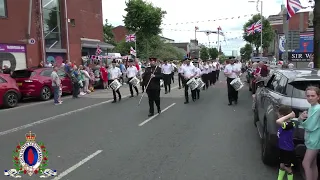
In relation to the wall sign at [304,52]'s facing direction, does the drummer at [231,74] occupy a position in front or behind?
in front

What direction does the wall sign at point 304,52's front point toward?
toward the camera

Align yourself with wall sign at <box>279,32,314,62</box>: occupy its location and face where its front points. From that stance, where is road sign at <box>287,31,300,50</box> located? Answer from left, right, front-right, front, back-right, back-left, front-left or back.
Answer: front

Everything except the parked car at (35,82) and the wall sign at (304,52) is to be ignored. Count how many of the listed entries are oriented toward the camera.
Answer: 1

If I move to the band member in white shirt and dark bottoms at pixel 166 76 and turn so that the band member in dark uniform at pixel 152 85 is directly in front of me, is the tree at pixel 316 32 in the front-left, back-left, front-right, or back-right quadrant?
front-left

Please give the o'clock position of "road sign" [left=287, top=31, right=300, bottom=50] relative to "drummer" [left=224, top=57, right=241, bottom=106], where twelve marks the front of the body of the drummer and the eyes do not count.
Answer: The road sign is roughly at 7 o'clock from the drummer.

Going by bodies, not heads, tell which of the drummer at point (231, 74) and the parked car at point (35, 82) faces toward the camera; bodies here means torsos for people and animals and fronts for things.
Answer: the drummer

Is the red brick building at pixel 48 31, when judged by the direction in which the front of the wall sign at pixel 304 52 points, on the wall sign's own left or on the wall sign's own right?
on the wall sign's own right

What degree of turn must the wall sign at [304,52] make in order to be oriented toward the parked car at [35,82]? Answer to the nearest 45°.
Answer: approximately 45° to its right

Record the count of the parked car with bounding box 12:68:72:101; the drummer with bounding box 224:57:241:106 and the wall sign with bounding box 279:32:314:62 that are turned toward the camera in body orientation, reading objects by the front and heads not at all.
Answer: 2

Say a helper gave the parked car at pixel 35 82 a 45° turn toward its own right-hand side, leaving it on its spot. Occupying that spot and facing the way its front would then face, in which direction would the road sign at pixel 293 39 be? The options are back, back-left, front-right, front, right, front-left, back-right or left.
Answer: front

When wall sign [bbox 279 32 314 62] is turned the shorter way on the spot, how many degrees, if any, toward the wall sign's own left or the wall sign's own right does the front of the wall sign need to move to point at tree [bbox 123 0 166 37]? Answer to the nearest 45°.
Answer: approximately 135° to the wall sign's own right

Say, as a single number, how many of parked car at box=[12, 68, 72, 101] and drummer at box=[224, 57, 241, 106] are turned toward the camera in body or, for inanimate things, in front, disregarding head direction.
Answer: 1

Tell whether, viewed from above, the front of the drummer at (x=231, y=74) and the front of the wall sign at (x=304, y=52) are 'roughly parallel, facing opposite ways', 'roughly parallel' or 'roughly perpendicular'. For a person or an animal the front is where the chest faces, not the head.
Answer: roughly parallel

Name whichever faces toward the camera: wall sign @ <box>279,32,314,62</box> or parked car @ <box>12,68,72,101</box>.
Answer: the wall sign

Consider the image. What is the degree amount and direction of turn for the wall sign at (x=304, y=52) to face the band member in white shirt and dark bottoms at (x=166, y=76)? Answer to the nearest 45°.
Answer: approximately 45° to its right
